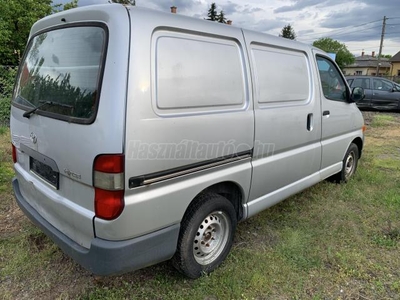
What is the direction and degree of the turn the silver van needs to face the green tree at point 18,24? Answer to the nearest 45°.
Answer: approximately 90° to its left

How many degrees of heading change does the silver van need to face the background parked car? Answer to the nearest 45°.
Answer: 0° — it already faces it

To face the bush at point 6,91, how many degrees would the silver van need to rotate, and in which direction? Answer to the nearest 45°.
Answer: approximately 90° to its left

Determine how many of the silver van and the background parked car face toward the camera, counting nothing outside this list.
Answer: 0

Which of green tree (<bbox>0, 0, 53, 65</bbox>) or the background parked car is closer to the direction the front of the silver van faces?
the background parked car

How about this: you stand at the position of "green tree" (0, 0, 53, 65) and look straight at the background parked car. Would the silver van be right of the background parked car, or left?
right

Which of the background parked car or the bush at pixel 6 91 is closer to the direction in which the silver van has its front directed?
the background parked car

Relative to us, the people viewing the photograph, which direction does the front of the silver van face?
facing away from the viewer and to the right of the viewer
